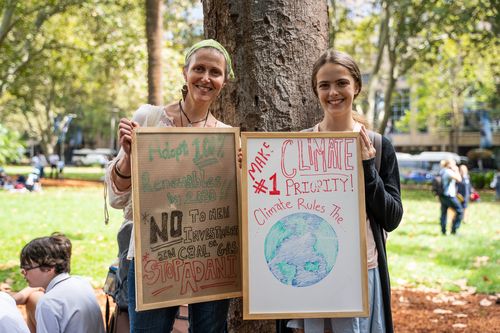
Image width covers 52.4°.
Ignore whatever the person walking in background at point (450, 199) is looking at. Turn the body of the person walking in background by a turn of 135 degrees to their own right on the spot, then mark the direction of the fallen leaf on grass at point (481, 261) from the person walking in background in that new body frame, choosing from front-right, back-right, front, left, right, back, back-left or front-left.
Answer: front-left
